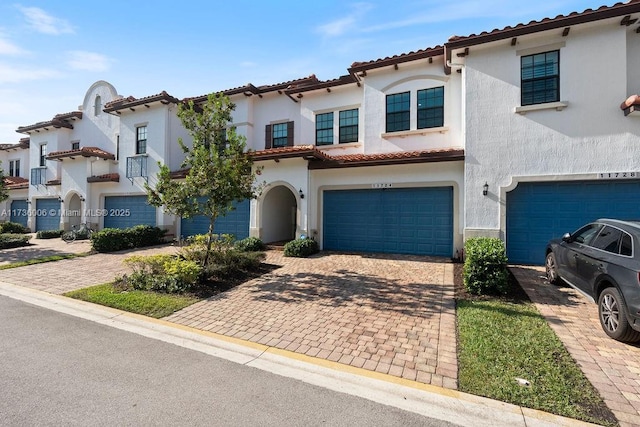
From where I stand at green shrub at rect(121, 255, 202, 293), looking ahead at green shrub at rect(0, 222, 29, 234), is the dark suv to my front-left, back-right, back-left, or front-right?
back-right

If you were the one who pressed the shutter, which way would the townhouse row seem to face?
facing the viewer and to the left of the viewer

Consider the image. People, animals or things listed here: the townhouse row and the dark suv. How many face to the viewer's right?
0

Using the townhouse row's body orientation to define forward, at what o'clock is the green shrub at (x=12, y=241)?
The green shrub is roughly at 2 o'clock from the townhouse row.
